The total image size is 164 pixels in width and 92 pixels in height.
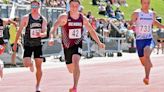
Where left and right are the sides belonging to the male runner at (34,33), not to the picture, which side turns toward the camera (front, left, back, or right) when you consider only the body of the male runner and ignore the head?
front

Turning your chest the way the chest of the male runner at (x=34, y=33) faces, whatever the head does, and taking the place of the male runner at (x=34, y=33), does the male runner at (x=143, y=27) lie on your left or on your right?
on your left

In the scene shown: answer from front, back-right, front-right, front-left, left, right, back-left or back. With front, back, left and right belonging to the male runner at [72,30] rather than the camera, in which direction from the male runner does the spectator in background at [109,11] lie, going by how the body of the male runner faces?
back

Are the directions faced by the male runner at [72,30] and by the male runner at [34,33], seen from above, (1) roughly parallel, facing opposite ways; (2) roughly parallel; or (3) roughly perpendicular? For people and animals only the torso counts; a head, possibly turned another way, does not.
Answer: roughly parallel

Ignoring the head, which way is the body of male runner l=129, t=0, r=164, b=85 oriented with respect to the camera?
toward the camera

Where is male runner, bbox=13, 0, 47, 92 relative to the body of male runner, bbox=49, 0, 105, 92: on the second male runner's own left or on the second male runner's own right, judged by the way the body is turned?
on the second male runner's own right

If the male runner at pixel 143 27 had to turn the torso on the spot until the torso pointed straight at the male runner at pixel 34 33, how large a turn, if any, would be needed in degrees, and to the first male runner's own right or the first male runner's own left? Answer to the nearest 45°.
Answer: approximately 45° to the first male runner's own right

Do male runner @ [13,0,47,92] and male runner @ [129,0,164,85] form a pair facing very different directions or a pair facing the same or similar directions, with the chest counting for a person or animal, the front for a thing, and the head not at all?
same or similar directions

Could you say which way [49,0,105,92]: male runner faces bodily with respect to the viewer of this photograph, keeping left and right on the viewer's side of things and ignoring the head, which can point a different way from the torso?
facing the viewer

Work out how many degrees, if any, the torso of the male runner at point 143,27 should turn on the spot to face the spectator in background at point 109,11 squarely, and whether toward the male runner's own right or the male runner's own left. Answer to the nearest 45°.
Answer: approximately 180°
